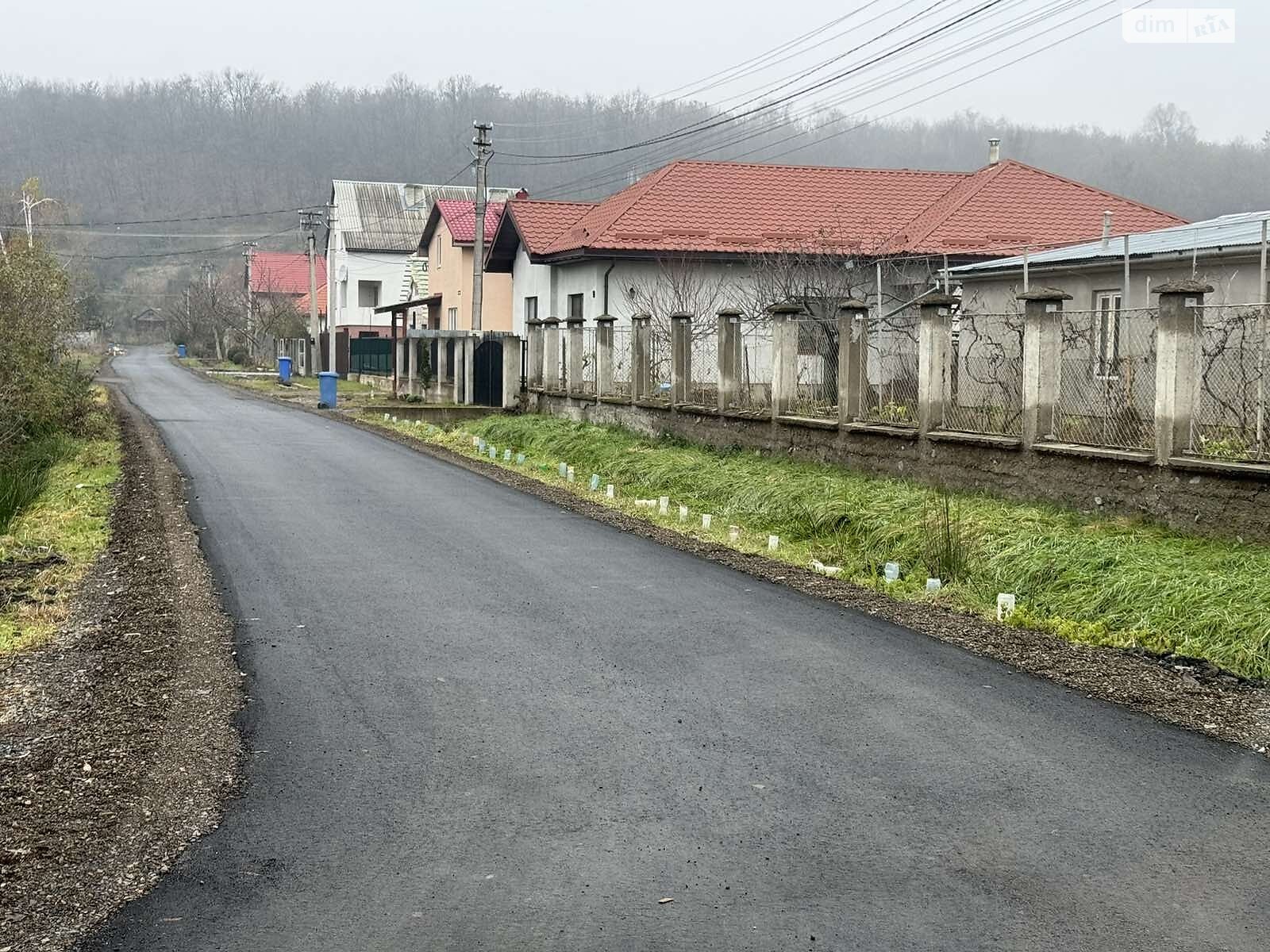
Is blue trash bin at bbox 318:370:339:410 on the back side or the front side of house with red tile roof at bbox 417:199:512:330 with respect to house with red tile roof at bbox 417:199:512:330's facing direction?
on the front side

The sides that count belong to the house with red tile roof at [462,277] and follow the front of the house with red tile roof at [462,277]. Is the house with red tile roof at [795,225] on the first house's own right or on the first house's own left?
on the first house's own left

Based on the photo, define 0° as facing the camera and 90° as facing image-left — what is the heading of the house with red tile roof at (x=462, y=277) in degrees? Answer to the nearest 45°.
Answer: approximately 45°

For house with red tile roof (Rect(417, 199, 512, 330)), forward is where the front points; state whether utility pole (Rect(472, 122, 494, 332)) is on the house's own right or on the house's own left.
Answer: on the house's own left
